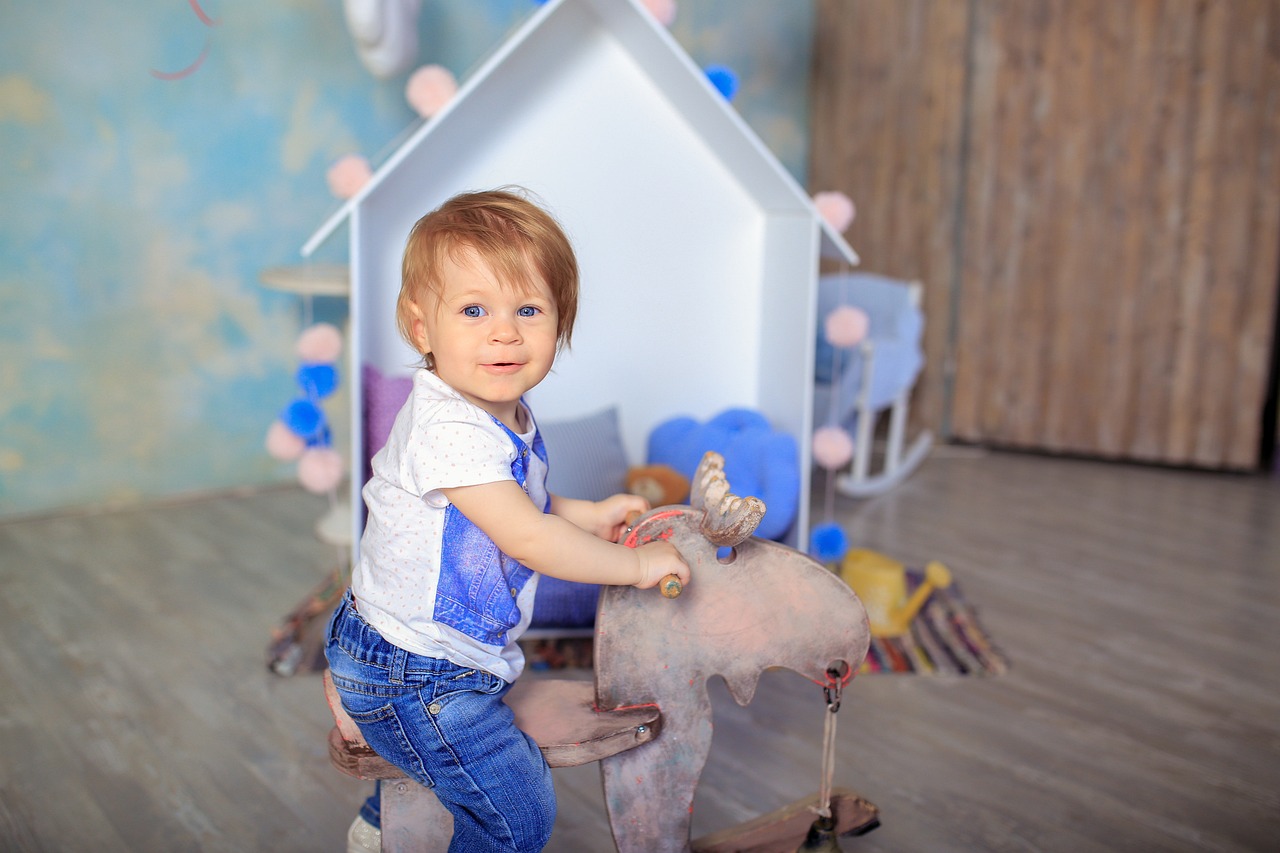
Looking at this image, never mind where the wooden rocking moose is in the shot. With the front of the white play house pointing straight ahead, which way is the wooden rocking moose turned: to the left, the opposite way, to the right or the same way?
to the left

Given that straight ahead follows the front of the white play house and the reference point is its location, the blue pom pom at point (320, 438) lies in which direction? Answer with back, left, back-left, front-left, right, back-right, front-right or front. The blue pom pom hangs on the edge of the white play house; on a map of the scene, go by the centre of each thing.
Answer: right

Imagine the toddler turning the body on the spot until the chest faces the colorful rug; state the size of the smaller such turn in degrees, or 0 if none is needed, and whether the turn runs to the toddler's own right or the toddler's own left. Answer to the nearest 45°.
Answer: approximately 90° to the toddler's own left

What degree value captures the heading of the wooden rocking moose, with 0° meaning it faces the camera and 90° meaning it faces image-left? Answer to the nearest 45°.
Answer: approximately 270°

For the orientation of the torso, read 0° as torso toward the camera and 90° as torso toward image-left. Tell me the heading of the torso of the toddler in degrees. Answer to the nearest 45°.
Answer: approximately 315°

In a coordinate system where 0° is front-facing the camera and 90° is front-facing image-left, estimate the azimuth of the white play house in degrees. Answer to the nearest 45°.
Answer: approximately 0°

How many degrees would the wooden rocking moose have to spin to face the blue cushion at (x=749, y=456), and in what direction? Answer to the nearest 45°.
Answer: approximately 90° to its left

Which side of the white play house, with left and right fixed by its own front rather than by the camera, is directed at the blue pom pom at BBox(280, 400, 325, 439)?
right

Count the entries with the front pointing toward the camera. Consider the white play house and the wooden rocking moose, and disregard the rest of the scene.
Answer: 1

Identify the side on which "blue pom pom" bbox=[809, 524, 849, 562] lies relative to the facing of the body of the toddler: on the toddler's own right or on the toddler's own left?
on the toddler's own left
